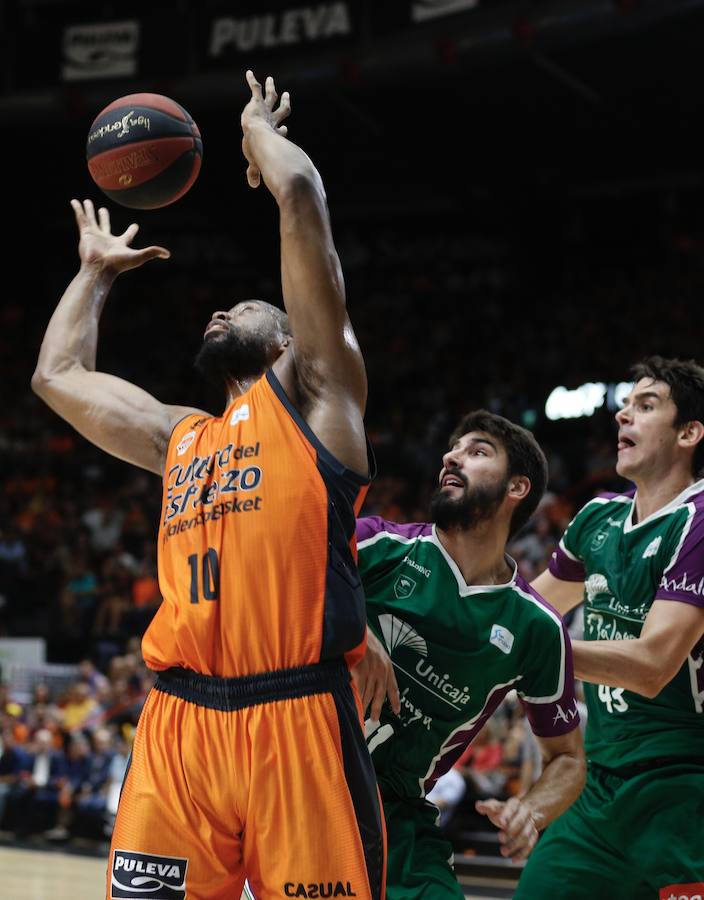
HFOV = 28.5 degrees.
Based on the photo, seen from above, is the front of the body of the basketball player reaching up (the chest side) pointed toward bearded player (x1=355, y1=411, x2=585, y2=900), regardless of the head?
no

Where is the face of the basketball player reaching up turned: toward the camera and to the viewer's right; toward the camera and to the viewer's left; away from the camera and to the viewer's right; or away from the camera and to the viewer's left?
toward the camera and to the viewer's left

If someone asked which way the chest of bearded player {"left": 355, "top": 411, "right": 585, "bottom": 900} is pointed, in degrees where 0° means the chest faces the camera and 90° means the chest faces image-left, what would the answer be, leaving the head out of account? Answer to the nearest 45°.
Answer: approximately 45°

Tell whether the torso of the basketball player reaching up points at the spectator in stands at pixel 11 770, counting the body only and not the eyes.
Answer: no

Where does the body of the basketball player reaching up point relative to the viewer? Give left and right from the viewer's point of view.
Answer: facing the viewer and to the left of the viewer

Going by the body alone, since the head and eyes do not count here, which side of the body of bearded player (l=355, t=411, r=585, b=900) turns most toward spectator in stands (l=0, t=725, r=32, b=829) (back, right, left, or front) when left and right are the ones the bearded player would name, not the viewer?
right

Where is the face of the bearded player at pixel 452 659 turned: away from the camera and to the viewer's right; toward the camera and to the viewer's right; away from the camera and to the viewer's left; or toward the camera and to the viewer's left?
toward the camera and to the viewer's left

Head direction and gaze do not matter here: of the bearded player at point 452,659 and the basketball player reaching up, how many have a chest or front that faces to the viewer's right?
0

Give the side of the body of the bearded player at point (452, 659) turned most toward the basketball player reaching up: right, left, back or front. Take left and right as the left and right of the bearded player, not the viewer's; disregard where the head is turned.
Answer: front

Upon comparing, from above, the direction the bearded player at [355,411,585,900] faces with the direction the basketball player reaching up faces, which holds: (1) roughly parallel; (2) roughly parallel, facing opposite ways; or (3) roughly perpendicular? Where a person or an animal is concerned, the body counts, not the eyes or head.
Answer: roughly parallel

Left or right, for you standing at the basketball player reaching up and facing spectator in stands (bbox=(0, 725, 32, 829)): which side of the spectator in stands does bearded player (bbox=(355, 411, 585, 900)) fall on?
right
